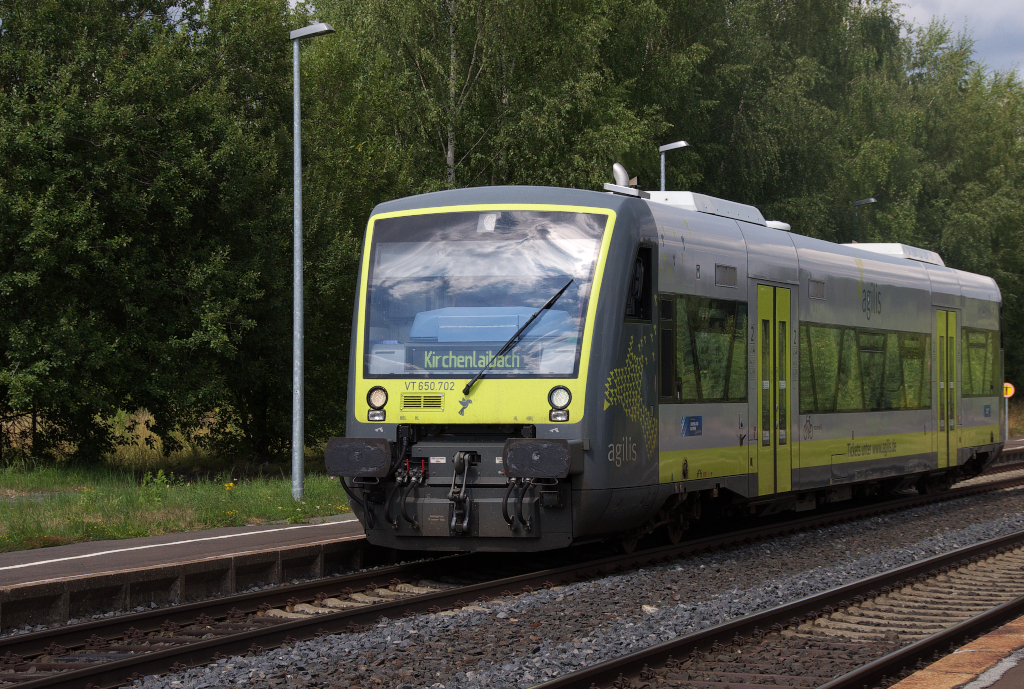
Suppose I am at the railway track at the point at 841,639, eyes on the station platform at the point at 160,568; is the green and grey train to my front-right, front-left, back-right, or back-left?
front-right

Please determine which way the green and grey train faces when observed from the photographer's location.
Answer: facing the viewer and to the left of the viewer

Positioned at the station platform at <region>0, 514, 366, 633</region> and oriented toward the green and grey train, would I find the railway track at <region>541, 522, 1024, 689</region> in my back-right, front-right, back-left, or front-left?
front-right

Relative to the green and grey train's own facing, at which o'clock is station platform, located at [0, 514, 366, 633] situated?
The station platform is roughly at 1 o'clock from the green and grey train.

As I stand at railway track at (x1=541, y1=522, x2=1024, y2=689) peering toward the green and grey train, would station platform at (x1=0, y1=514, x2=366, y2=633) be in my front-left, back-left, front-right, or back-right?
front-left

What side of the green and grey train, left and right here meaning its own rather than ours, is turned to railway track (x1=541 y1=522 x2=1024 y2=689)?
left

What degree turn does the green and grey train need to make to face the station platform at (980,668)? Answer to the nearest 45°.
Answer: approximately 90° to its left
